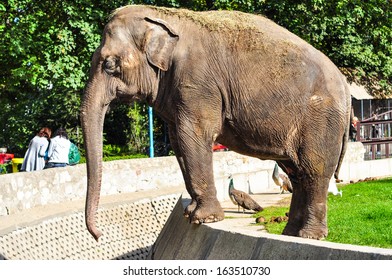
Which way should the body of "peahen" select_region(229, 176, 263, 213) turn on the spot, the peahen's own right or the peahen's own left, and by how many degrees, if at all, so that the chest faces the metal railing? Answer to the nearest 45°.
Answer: approximately 90° to the peahen's own right

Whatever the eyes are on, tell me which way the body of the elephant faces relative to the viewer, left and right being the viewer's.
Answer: facing to the left of the viewer

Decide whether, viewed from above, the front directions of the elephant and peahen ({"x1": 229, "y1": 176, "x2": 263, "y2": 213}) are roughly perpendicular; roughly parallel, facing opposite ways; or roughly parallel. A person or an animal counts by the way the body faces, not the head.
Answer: roughly parallel

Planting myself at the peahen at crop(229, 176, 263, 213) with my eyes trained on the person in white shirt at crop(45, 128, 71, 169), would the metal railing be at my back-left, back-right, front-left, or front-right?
front-right

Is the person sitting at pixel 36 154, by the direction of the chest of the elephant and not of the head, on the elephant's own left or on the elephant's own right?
on the elephant's own right

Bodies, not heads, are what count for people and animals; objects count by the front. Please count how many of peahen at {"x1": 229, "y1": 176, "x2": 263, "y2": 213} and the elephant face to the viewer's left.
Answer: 2

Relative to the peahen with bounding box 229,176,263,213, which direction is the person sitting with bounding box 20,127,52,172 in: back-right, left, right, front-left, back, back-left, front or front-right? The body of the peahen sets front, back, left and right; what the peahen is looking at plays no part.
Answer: front-right

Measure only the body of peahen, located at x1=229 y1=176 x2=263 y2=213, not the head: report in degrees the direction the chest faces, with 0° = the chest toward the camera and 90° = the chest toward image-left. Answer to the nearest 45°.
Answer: approximately 90°

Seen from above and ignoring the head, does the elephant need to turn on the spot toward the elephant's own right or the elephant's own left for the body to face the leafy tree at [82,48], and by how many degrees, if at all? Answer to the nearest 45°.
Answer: approximately 90° to the elephant's own right
